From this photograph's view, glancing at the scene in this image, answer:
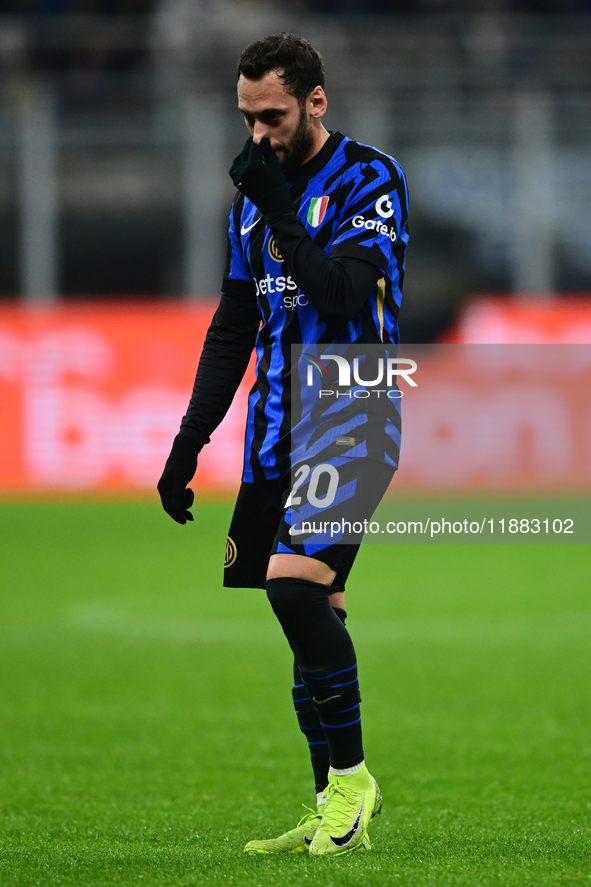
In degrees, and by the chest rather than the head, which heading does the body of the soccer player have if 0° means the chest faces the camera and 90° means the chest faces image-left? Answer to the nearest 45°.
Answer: approximately 45°

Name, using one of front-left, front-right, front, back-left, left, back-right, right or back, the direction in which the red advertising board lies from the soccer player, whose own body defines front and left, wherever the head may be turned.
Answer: back-right

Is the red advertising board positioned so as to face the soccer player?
yes

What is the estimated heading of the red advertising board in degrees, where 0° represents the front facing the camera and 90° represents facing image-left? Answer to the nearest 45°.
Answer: approximately 0°
